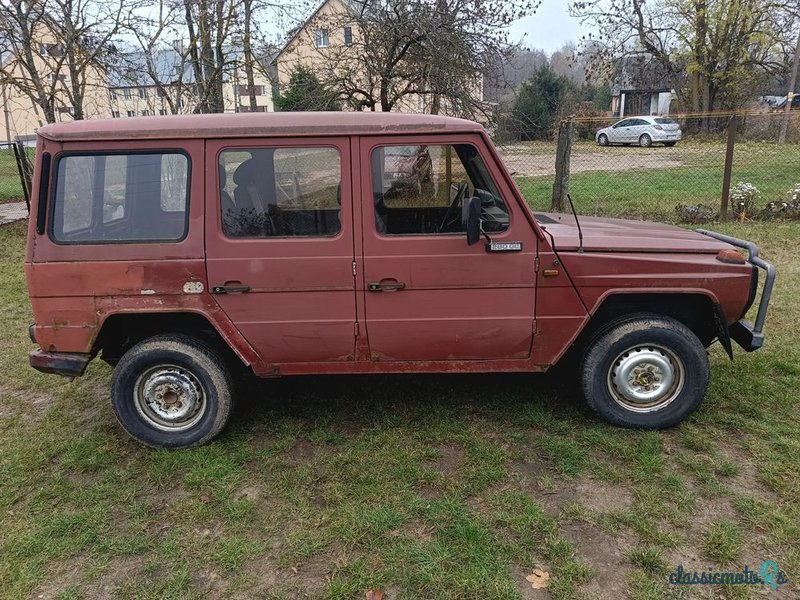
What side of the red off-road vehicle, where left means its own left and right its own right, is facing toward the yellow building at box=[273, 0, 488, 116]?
left

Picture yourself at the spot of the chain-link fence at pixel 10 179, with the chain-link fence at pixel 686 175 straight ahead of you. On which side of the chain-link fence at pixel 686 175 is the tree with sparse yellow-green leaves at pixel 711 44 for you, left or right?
left

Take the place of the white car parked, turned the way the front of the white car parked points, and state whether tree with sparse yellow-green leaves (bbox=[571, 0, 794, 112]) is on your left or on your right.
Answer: on your right

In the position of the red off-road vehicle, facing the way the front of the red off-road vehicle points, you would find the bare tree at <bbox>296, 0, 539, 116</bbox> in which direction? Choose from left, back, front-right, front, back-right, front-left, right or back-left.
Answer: left

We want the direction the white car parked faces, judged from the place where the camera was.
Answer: facing away from the viewer and to the left of the viewer

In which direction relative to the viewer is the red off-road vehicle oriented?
to the viewer's right

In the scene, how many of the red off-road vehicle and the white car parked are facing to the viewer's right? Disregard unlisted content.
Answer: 1

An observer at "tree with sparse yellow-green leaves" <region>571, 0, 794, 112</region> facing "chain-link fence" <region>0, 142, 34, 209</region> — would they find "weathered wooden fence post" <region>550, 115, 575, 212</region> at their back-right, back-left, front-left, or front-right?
front-left

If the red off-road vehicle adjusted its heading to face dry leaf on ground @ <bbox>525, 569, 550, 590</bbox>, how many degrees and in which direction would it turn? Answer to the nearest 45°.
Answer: approximately 45° to its right

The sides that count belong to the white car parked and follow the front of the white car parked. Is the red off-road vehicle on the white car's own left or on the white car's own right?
on the white car's own left

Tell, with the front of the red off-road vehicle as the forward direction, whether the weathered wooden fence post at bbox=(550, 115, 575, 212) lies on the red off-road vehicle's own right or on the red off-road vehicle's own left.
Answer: on the red off-road vehicle's own left

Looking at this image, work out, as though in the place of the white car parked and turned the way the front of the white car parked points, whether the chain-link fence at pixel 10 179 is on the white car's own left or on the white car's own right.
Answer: on the white car's own left

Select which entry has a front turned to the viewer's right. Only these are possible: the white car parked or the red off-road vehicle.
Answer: the red off-road vehicle
